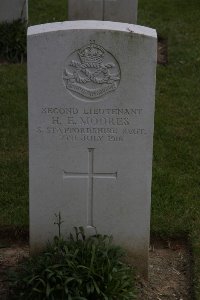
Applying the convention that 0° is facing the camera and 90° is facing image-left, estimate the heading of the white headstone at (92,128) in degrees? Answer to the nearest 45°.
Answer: approximately 0°

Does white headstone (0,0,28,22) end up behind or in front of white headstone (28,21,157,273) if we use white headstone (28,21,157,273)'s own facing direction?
behind

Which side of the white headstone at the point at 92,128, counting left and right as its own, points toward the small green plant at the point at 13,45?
back
